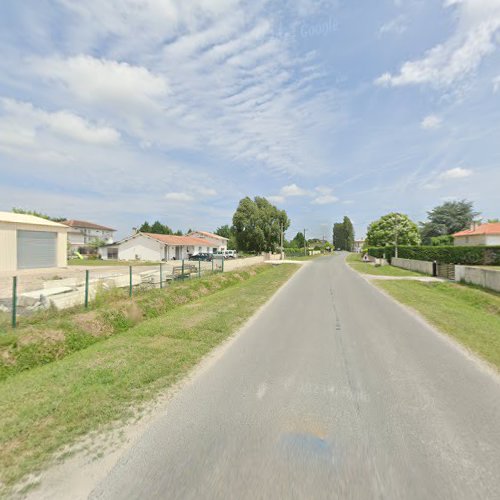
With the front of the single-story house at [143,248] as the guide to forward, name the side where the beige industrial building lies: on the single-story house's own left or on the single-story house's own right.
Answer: on the single-story house's own right

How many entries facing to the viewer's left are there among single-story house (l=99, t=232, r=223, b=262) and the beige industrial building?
0

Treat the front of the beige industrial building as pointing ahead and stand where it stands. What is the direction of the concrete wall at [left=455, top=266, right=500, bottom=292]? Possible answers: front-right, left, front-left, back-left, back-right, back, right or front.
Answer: front

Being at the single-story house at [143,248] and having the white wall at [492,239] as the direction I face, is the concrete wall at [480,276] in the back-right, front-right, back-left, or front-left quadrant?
front-right

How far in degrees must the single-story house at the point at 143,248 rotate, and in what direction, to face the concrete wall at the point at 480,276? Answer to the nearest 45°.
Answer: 0° — it already faces it

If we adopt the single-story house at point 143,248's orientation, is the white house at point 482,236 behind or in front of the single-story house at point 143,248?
in front

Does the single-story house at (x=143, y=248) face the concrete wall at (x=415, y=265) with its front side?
yes

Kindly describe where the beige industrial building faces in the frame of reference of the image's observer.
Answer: facing the viewer and to the right of the viewer

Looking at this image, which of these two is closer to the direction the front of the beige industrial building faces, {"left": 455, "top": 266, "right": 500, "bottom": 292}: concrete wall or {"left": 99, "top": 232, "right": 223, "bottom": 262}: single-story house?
the concrete wall

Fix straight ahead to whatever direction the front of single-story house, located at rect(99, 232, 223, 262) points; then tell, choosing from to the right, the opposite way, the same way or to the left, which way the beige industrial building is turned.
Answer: the same way

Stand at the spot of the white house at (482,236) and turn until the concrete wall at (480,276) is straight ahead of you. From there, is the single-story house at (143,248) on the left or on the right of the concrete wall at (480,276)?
right

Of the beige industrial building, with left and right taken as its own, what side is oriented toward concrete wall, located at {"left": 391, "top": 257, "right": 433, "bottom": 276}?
front
